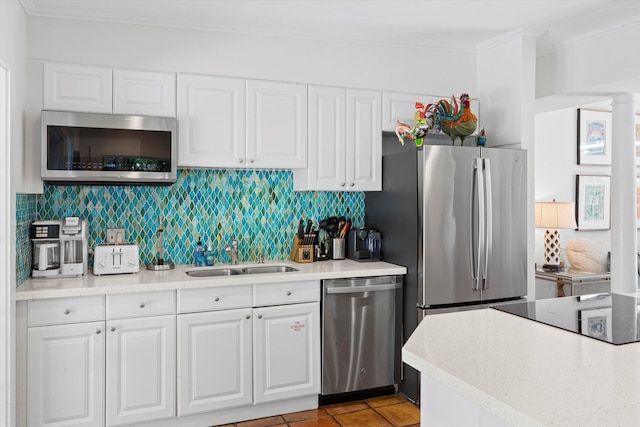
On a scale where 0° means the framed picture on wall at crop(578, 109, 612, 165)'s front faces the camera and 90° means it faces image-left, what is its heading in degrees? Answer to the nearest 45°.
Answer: approximately 315°

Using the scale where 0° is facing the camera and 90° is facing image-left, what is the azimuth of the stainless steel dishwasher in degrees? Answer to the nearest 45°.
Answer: approximately 315°

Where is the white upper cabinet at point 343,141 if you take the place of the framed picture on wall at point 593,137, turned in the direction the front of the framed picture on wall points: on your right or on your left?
on your right

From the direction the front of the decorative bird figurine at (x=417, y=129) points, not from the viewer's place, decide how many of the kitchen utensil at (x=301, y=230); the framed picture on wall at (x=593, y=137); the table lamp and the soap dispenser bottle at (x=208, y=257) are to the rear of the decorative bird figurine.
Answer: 2

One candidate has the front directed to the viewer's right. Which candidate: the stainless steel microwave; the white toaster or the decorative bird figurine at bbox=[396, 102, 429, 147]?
the decorative bird figurine

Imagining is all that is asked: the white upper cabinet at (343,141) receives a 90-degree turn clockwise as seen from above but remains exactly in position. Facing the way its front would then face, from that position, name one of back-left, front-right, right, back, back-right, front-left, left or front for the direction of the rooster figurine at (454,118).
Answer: back-left

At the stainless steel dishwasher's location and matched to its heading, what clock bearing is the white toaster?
The white toaster is roughly at 4 o'clock from the stainless steel dishwasher.

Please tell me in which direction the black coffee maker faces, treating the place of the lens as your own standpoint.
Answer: facing the viewer and to the right of the viewer

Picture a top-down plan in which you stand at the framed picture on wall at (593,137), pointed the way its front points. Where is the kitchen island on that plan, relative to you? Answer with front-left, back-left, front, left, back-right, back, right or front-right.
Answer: front-right
